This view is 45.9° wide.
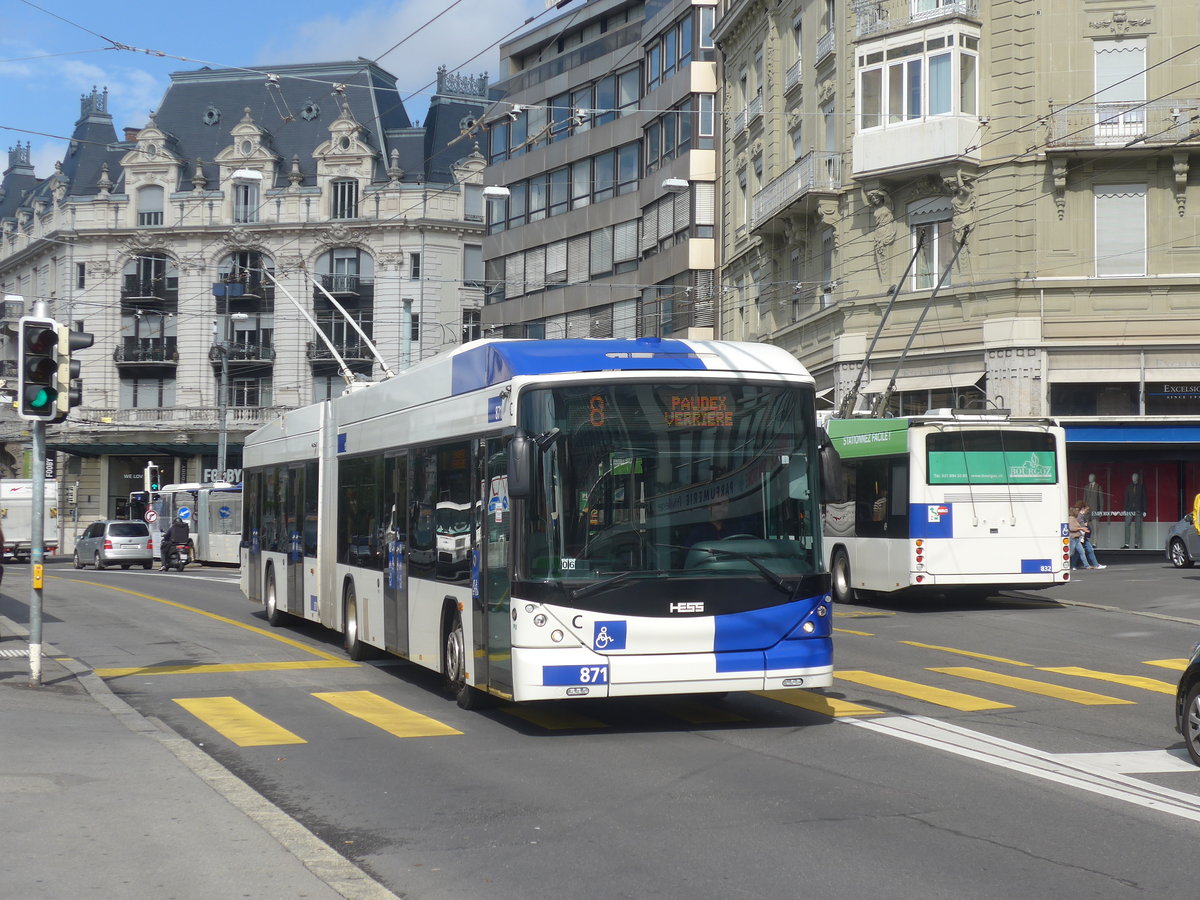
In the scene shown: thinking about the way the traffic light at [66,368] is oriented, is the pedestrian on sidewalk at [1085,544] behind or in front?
in front

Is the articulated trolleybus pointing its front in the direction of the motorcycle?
no

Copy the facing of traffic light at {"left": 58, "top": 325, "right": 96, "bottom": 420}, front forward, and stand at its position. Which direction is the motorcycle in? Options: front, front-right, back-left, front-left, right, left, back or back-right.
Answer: left

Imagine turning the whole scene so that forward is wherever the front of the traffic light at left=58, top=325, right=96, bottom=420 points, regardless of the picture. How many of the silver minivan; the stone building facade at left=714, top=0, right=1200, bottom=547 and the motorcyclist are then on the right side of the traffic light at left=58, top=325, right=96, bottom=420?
0

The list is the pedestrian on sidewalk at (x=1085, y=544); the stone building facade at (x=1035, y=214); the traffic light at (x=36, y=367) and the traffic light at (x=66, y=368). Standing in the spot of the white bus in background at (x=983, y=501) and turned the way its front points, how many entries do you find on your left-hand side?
2

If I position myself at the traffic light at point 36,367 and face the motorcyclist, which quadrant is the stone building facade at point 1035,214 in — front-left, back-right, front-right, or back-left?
front-right

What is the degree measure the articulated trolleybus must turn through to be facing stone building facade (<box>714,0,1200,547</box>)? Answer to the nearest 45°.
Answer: approximately 90° to its left

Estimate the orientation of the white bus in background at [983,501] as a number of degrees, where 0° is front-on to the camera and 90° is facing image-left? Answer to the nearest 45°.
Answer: approximately 135°

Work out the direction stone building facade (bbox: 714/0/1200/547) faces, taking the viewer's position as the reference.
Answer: facing the viewer and to the left of the viewer

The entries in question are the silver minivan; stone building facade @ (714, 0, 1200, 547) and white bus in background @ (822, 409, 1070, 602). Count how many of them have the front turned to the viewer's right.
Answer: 0

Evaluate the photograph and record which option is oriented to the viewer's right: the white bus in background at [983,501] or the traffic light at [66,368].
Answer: the traffic light

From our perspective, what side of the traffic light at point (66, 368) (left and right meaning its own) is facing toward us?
right

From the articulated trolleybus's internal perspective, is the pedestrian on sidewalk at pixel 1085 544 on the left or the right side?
on its left

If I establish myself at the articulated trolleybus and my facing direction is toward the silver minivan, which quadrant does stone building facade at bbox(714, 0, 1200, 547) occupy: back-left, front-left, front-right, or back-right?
front-right

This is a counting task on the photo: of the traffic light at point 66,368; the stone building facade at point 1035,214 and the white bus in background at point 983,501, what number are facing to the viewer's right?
1

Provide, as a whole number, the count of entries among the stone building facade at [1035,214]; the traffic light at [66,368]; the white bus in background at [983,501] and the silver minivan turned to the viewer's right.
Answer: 1

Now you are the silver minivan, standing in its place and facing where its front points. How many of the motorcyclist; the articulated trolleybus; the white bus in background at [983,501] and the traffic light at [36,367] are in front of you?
0

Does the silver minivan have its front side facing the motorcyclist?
no

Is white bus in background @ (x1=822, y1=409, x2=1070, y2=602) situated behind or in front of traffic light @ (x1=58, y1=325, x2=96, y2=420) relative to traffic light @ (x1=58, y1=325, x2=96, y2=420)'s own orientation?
in front
